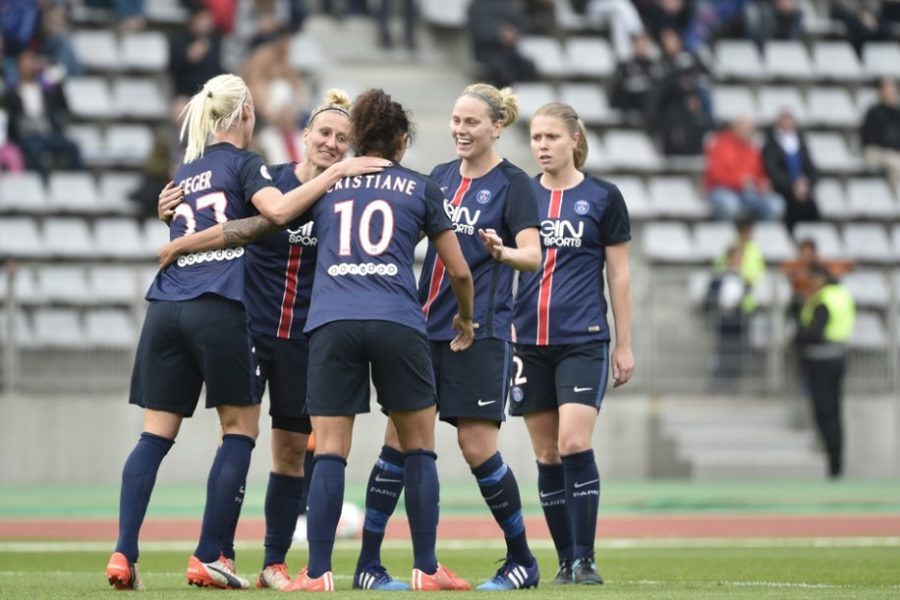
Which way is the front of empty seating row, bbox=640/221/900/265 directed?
toward the camera

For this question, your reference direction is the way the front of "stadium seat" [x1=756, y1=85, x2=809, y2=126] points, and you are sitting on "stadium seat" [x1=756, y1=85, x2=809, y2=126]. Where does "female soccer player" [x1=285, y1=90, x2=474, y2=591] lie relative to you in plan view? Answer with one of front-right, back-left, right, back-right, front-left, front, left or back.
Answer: front

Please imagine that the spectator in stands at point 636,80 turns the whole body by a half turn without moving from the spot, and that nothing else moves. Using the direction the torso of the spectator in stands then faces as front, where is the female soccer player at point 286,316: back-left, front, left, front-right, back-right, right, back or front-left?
back

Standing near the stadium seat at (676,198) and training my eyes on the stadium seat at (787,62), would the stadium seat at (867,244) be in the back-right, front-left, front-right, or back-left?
front-right

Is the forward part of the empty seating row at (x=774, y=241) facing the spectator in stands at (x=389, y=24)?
no

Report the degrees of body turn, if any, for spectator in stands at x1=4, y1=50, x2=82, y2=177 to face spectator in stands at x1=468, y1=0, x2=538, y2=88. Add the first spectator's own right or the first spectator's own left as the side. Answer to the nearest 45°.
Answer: approximately 90° to the first spectator's own left

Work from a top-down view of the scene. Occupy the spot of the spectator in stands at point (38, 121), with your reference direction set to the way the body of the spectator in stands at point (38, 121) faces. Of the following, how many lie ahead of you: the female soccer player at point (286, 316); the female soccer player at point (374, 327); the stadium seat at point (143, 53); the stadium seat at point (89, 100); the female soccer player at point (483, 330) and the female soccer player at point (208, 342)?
4

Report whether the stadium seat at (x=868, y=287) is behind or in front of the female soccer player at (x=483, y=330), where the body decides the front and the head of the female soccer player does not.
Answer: behind

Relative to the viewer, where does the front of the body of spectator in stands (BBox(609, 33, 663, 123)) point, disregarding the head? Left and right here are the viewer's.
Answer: facing the viewer

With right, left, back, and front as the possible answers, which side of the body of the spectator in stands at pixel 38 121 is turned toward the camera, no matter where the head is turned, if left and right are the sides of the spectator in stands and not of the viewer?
front

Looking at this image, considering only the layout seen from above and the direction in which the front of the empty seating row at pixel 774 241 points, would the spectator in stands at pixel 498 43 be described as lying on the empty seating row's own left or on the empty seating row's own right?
on the empty seating row's own right
